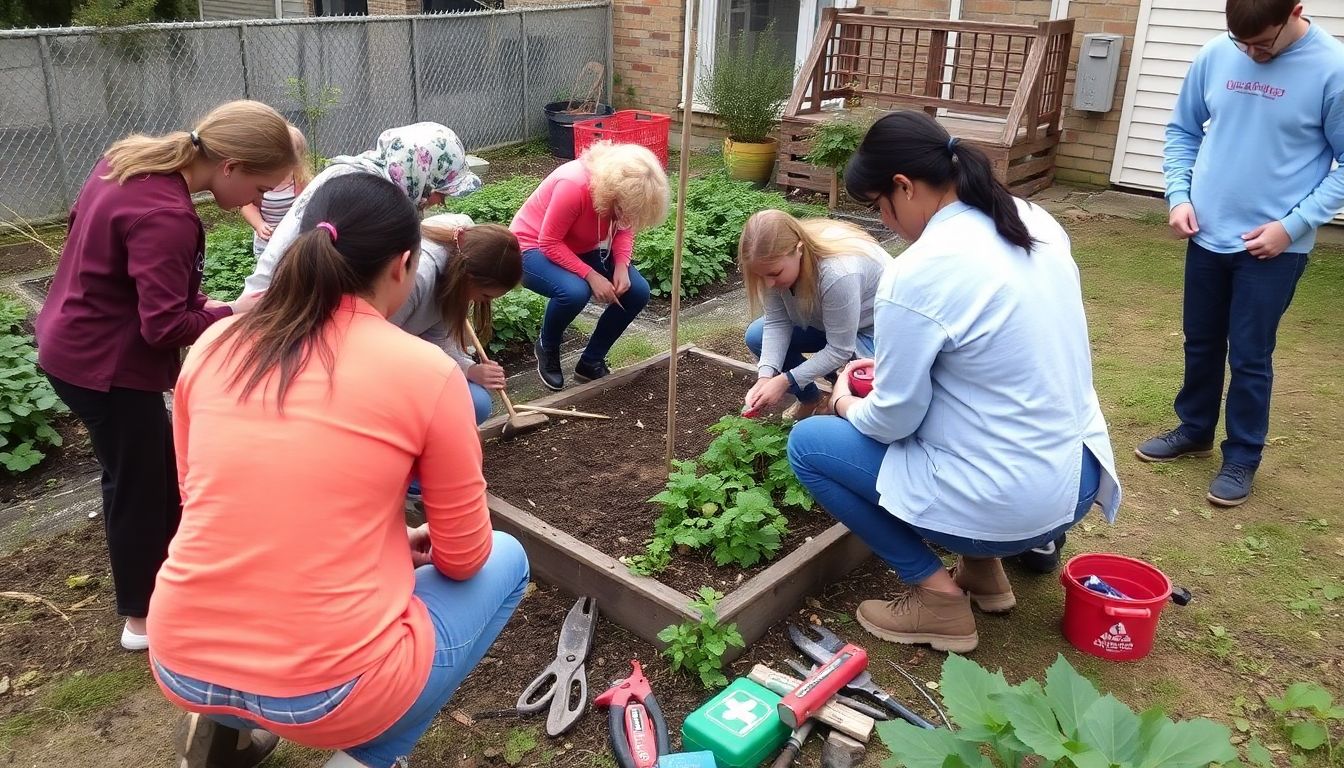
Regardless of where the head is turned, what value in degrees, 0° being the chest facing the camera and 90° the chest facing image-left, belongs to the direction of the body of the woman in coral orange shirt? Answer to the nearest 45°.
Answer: approximately 225°

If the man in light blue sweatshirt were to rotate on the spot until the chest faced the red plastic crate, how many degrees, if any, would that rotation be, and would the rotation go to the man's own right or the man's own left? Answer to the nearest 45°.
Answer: approximately 90° to the man's own right

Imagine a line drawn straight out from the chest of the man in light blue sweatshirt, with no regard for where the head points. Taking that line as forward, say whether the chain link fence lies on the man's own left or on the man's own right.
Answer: on the man's own right

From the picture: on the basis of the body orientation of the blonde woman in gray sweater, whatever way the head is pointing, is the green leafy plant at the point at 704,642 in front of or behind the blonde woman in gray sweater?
in front

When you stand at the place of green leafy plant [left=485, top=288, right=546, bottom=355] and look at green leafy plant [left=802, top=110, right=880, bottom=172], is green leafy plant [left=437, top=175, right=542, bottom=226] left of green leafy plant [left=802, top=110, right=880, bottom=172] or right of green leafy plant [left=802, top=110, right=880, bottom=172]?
left

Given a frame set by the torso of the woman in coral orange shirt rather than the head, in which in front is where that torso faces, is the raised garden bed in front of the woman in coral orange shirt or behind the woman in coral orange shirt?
in front

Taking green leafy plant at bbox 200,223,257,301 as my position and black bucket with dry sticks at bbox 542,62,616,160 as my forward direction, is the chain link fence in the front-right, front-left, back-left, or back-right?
front-left

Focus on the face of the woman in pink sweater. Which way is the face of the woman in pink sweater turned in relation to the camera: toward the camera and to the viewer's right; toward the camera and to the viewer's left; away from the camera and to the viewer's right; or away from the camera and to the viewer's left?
toward the camera and to the viewer's right

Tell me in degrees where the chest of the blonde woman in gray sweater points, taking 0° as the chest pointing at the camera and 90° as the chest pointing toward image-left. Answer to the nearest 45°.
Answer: approximately 45°

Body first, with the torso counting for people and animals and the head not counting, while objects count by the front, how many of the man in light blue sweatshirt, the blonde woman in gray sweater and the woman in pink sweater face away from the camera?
0

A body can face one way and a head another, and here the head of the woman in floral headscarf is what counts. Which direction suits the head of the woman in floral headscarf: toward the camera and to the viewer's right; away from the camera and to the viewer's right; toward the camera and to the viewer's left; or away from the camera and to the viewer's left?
toward the camera and to the viewer's right

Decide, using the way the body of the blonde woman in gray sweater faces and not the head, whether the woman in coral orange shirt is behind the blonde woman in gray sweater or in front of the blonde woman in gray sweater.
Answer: in front

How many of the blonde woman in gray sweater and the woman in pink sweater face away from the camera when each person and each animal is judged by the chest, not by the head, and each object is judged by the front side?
0

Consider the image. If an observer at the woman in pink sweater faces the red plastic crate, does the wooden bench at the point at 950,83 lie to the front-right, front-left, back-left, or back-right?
front-right

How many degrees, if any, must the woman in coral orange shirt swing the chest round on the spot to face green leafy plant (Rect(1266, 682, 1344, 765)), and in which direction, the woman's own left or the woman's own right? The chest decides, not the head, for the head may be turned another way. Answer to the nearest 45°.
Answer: approximately 45° to the woman's own right

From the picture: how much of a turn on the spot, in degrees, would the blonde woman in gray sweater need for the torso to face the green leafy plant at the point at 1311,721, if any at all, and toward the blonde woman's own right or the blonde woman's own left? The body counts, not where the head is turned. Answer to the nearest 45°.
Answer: approximately 90° to the blonde woman's own left

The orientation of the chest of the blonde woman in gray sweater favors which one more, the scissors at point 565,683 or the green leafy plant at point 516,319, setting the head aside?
the scissors

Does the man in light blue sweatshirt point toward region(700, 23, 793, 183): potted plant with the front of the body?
no

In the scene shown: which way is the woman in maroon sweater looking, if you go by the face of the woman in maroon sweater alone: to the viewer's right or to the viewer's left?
to the viewer's right

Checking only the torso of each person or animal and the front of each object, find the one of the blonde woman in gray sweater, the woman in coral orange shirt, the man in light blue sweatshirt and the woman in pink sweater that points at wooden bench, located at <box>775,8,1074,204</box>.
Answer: the woman in coral orange shirt

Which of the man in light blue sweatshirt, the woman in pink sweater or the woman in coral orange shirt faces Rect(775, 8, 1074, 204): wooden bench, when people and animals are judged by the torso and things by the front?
the woman in coral orange shirt

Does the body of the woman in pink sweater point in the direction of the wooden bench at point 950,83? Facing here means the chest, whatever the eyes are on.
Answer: no
